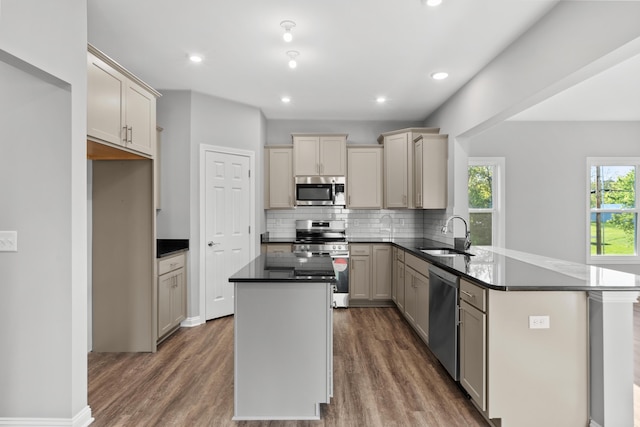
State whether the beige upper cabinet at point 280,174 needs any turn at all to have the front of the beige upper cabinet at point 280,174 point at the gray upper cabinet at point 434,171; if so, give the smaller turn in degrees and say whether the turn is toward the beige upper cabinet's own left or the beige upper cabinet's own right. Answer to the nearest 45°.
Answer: approximately 45° to the beige upper cabinet's own left

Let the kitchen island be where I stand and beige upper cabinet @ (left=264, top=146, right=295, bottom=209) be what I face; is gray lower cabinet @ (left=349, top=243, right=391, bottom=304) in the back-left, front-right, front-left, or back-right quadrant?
front-right

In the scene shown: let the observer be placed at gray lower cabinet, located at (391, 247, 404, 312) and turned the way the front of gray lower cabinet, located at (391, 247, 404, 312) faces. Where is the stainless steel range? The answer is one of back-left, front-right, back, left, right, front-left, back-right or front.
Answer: front

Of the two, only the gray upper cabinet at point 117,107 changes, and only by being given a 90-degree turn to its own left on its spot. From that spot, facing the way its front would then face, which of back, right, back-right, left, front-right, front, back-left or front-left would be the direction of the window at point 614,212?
front-right

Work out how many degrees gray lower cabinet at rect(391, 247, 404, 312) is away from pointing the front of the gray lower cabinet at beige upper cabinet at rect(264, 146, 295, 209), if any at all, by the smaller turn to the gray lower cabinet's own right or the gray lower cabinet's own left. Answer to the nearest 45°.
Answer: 0° — it already faces it

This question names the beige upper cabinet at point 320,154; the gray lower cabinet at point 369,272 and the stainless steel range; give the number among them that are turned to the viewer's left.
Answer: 0

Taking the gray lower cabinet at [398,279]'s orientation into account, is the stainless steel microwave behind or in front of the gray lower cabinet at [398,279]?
in front

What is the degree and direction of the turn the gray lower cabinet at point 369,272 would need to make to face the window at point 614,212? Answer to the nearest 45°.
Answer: approximately 90° to its left

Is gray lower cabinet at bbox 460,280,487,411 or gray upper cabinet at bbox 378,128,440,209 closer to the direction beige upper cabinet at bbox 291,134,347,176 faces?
the gray lower cabinet

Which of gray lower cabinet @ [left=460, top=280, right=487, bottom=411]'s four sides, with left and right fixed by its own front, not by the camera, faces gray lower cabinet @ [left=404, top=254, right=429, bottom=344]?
right

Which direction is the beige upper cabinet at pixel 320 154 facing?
toward the camera

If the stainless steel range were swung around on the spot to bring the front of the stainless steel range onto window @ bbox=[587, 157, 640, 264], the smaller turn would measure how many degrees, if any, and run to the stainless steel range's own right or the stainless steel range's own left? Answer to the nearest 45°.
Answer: approximately 90° to the stainless steel range's own left

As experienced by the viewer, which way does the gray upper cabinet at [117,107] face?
facing the viewer and to the right of the viewer

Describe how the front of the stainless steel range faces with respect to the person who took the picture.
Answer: facing the viewer

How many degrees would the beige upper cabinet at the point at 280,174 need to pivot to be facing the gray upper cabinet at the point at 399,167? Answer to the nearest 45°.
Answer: approximately 90° to its left

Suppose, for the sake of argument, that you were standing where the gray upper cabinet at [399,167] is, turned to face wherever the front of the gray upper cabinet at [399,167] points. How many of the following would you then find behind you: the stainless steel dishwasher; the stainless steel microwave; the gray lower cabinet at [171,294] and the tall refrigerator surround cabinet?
0

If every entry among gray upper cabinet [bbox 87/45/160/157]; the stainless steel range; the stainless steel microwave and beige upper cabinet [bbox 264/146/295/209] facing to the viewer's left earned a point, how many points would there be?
0

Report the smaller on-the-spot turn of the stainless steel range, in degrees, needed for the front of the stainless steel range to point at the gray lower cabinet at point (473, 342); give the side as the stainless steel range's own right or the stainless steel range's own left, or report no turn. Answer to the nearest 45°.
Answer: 0° — it already faces it

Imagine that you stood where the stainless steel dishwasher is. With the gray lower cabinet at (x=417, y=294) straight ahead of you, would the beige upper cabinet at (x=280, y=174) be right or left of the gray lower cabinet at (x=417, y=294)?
left

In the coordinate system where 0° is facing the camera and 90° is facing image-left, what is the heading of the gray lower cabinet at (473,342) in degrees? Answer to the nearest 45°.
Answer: approximately 45°
